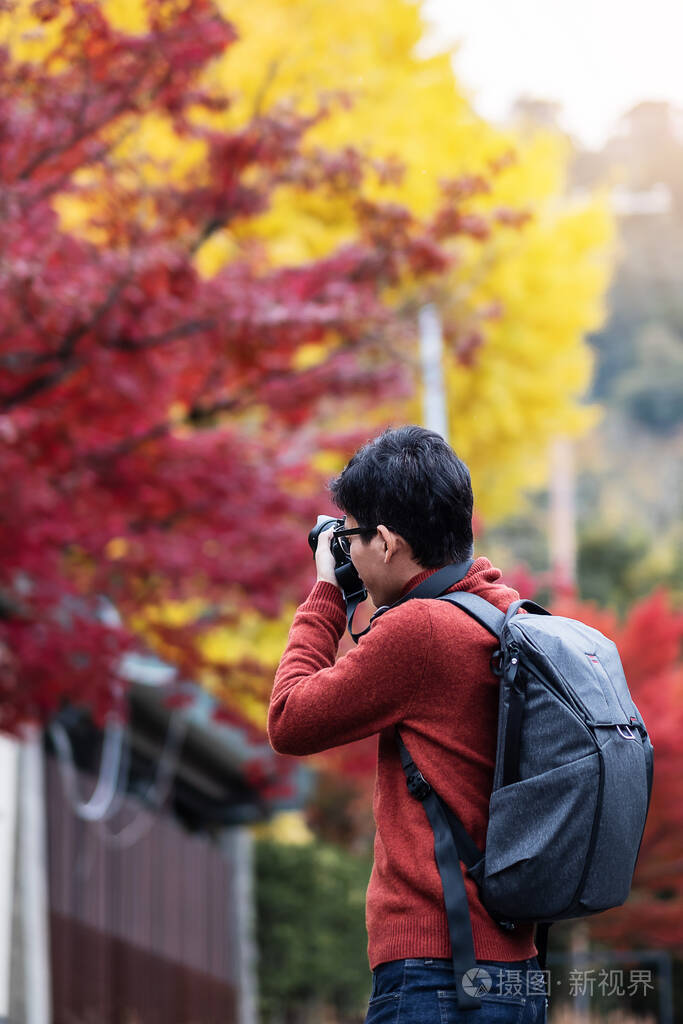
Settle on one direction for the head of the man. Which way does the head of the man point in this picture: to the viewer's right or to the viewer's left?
to the viewer's left

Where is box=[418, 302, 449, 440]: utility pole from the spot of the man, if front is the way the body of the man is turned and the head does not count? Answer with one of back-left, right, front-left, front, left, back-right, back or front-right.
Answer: front-right

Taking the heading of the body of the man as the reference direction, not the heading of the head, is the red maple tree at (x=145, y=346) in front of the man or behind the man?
in front

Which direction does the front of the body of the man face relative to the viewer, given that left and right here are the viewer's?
facing away from the viewer and to the left of the viewer

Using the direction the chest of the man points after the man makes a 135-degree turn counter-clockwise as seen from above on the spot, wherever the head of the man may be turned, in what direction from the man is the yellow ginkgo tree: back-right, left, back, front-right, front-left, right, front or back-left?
back
